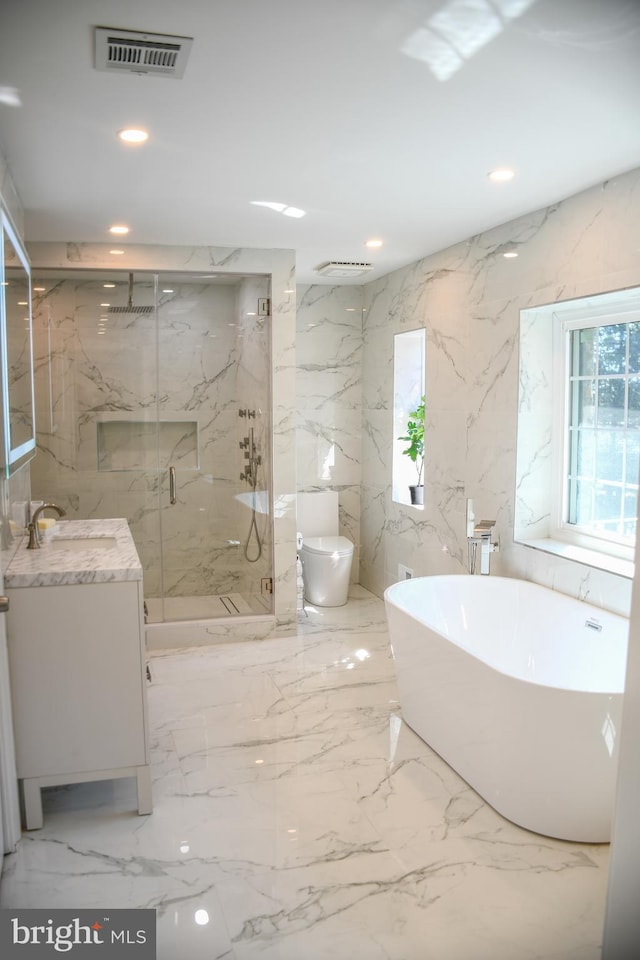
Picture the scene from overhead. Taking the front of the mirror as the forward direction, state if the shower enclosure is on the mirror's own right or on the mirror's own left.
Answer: on the mirror's own left

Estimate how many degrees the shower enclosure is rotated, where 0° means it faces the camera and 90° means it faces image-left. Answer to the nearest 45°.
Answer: approximately 0°

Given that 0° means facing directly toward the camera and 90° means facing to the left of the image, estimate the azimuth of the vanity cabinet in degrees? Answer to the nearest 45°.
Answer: approximately 270°

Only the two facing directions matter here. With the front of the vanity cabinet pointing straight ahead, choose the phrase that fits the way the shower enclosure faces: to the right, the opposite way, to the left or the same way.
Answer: to the right

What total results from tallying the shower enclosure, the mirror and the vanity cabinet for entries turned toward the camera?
1

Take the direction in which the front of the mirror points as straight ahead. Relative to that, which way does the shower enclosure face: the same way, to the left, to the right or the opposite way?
to the right

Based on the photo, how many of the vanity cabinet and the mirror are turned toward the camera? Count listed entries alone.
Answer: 0

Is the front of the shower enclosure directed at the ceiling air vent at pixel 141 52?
yes

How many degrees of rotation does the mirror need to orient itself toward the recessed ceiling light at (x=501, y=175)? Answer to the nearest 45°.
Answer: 0° — it already faces it

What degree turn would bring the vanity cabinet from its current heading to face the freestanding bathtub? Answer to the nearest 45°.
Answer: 0° — it already faces it

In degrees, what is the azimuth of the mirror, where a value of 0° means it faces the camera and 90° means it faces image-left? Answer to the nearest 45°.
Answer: approximately 270°

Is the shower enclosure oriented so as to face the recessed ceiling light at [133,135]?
yes

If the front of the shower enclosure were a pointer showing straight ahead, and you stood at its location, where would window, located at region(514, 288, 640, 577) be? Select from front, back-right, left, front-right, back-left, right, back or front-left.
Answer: front-left
